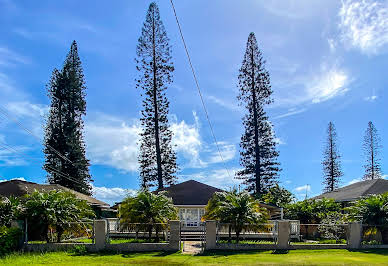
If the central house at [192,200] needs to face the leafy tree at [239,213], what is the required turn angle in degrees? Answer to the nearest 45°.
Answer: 0° — it already faces it

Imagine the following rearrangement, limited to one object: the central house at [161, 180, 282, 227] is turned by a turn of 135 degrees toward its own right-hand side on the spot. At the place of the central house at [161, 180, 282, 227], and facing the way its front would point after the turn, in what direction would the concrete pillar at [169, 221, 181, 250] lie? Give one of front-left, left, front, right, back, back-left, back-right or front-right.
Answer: back-left

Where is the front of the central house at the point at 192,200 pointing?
toward the camera

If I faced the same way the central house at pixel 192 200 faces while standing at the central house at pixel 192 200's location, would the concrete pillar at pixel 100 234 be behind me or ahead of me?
ahead

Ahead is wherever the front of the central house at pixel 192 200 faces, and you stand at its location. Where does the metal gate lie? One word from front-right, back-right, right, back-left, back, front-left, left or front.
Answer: front

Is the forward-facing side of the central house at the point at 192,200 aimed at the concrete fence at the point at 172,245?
yes

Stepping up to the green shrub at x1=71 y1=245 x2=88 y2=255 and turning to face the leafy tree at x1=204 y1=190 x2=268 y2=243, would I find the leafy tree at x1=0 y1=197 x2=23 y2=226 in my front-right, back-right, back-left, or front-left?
back-left

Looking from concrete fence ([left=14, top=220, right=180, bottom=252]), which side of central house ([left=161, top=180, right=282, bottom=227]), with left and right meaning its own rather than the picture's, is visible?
front

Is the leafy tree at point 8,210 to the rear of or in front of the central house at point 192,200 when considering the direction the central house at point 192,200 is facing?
in front

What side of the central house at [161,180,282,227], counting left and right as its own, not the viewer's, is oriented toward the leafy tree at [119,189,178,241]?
front

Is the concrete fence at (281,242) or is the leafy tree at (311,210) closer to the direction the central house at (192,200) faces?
the concrete fence
